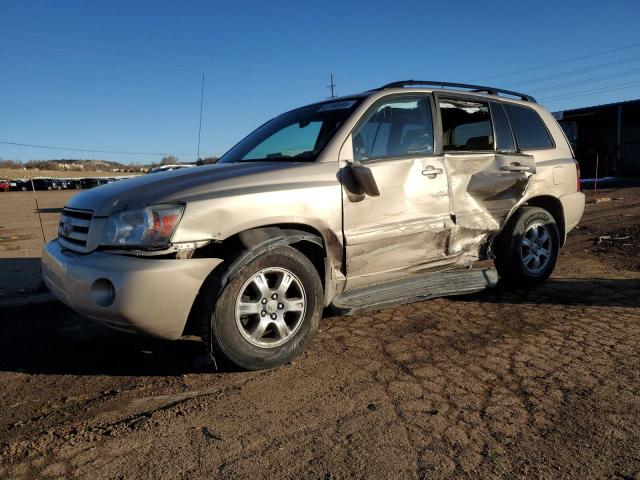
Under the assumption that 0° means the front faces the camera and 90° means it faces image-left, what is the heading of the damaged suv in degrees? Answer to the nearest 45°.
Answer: approximately 45°

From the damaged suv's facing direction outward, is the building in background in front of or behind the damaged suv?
behind
